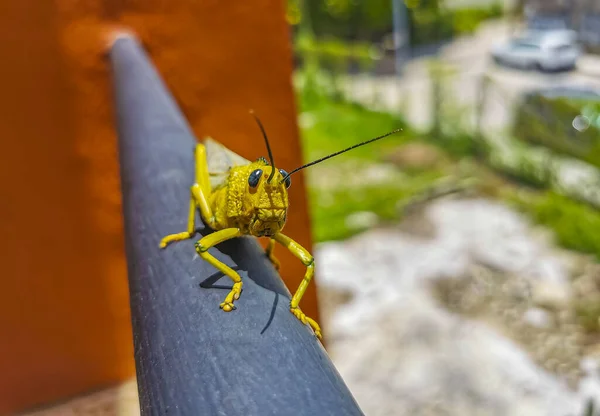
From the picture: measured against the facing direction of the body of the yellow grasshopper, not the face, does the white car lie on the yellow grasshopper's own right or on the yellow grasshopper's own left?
on the yellow grasshopper's own left

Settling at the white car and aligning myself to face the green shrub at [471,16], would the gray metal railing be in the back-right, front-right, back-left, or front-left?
back-left

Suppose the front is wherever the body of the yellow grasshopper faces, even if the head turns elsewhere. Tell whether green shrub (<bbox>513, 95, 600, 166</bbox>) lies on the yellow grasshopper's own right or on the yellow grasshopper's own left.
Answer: on the yellow grasshopper's own left

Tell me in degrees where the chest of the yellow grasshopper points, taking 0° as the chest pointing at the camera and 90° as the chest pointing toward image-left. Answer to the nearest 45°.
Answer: approximately 315°

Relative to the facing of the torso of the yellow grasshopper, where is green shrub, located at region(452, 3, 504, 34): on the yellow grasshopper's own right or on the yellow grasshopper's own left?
on the yellow grasshopper's own left
